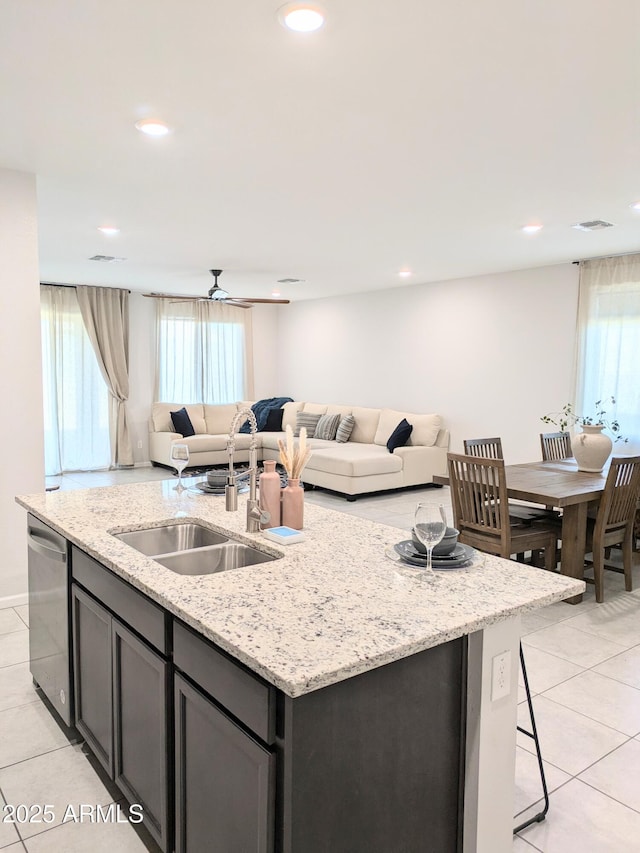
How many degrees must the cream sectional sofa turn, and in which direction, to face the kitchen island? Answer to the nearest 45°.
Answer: approximately 45° to its left

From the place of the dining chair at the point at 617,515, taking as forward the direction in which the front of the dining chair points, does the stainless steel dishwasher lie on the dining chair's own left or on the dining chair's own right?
on the dining chair's own left

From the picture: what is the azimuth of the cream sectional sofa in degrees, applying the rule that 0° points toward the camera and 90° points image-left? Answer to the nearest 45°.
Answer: approximately 45°

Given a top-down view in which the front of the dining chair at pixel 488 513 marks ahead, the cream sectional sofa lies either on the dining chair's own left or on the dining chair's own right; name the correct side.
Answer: on the dining chair's own left

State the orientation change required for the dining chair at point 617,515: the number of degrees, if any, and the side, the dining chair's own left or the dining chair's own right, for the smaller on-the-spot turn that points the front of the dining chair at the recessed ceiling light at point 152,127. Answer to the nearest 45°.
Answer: approximately 90° to the dining chair's own left

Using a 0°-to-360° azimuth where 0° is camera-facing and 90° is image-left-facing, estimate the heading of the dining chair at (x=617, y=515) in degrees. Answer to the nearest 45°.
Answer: approximately 135°

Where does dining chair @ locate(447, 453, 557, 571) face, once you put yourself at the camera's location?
facing away from the viewer and to the right of the viewer
